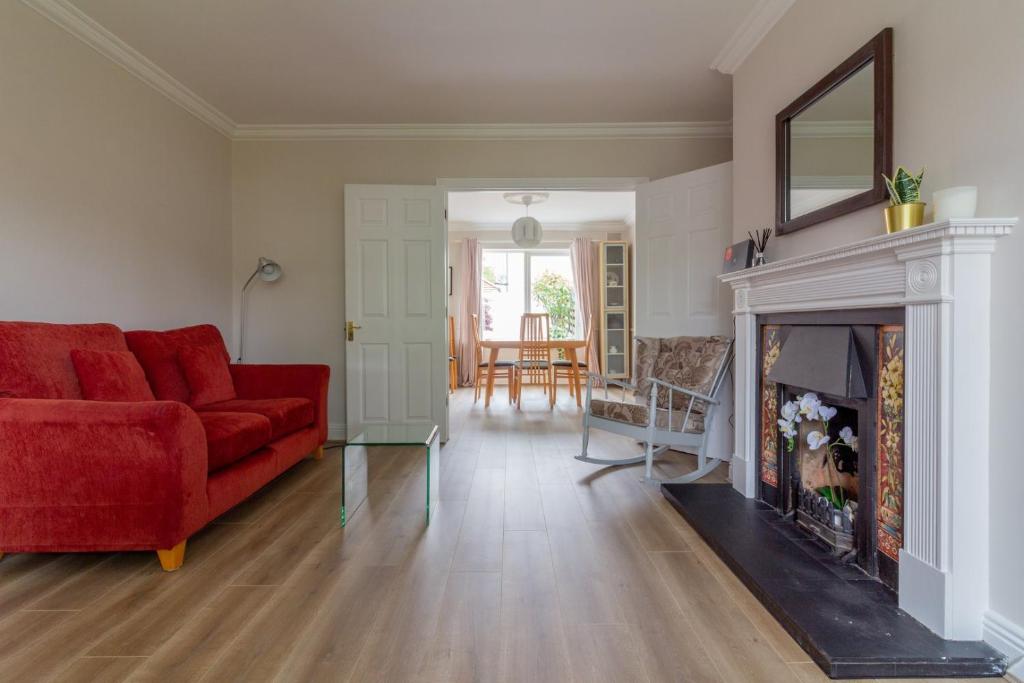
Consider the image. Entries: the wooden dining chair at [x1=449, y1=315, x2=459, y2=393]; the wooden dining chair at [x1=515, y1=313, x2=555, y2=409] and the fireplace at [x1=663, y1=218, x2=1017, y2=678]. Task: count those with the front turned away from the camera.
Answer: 1

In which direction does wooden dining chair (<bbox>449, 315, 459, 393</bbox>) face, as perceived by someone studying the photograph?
facing to the right of the viewer

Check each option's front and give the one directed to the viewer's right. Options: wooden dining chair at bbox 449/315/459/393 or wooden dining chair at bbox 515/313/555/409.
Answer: wooden dining chair at bbox 449/315/459/393

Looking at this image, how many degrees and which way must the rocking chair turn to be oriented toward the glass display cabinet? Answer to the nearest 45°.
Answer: approximately 135° to its right

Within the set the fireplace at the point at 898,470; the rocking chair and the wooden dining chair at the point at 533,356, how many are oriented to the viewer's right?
0

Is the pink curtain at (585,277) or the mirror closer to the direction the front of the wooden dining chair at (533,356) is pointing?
the pink curtain

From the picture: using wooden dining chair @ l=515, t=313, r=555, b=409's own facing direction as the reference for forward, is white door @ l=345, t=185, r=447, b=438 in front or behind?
behind

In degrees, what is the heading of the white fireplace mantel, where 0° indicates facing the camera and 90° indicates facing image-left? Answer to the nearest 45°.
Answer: approximately 45°

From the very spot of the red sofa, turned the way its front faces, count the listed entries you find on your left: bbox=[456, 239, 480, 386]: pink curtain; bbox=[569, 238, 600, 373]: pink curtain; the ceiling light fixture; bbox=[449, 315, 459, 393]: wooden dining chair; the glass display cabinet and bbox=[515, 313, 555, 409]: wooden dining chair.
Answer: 6

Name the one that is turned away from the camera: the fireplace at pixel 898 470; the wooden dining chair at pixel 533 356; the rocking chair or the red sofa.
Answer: the wooden dining chair

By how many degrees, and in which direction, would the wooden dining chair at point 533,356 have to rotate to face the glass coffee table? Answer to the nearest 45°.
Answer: approximately 180°

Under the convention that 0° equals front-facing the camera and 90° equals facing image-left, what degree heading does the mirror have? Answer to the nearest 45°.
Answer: approximately 45°

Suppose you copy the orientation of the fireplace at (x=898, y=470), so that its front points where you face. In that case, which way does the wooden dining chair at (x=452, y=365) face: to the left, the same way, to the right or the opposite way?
the opposite way

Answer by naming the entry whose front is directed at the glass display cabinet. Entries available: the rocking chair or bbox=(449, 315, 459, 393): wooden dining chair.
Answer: the wooden dining chair

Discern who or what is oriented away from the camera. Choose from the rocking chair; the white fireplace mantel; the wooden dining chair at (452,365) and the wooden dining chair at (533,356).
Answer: the wooden dining chair at (533,356)

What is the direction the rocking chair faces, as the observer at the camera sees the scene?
facing the viewer and to the left of the viewer

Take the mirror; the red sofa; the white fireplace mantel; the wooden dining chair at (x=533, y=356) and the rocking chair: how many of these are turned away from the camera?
1
